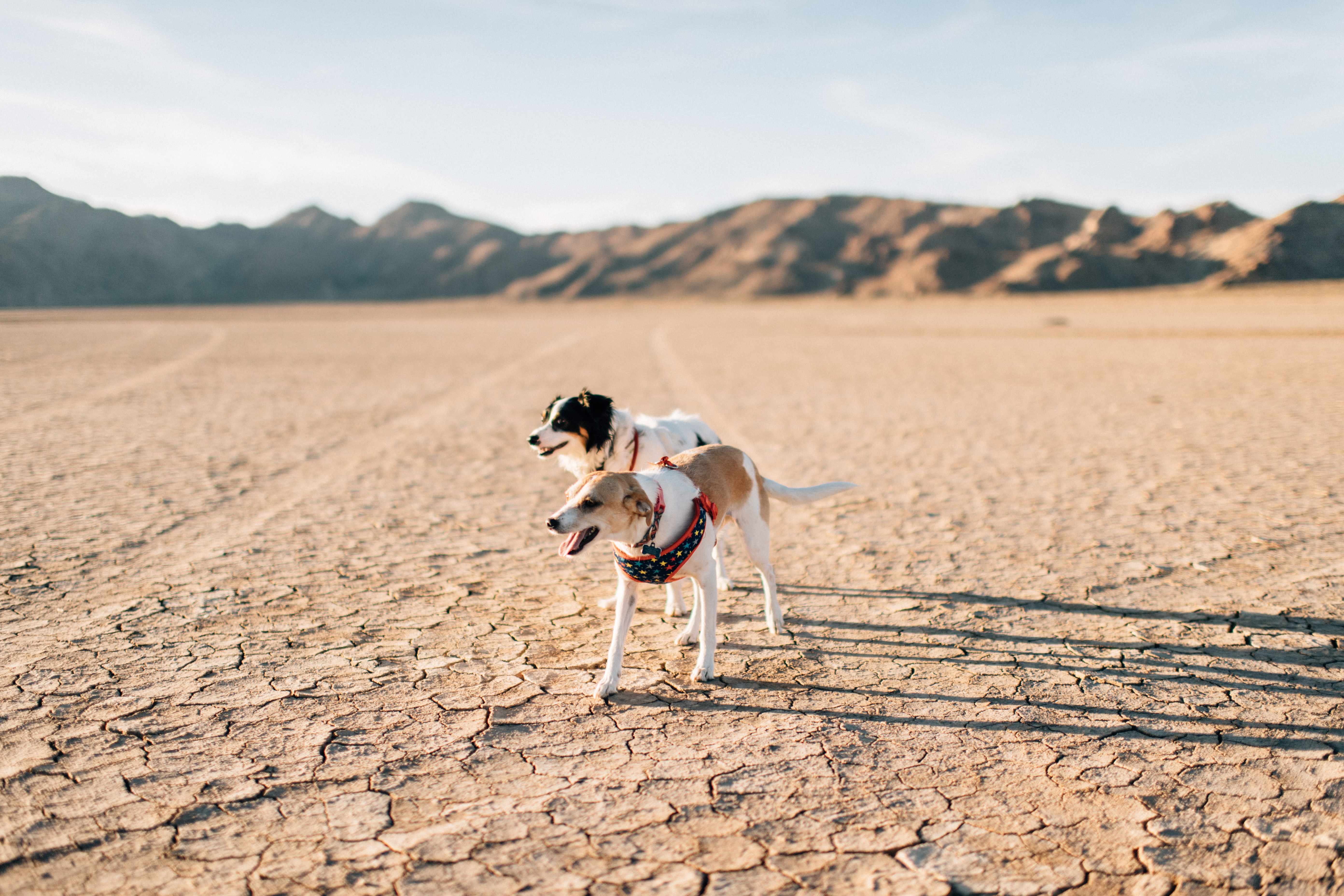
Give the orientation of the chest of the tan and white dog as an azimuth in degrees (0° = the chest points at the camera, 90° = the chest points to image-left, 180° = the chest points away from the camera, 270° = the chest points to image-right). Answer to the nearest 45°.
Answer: approximately 45°

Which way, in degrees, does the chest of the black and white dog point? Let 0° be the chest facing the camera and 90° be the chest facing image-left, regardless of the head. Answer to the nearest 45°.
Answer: approximately 45°
